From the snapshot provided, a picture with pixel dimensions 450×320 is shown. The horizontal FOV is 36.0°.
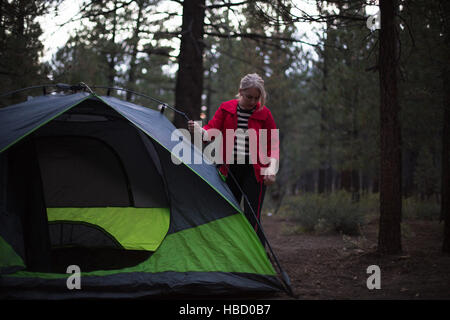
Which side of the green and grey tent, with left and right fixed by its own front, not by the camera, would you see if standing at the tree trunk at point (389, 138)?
left

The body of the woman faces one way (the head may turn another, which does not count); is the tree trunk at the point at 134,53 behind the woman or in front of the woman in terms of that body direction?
behind

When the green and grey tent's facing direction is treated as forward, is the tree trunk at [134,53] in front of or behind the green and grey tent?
behind

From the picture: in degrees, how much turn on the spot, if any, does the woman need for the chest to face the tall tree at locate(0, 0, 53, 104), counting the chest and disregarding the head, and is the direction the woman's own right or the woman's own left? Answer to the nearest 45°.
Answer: approximately 135° to the woman's own right

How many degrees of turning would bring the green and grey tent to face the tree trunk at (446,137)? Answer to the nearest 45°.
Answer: approximately 90° to its left

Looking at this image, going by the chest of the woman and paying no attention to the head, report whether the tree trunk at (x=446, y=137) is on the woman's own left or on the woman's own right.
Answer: on the woman's own left

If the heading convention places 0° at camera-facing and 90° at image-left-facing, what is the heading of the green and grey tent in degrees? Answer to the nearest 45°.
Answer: approximately 0°

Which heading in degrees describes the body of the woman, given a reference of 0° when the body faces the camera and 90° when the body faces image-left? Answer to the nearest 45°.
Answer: approximately 0°

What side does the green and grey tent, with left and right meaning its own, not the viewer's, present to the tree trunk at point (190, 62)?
back

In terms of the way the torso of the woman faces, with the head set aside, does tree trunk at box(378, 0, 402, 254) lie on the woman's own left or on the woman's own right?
on the woman's own left
